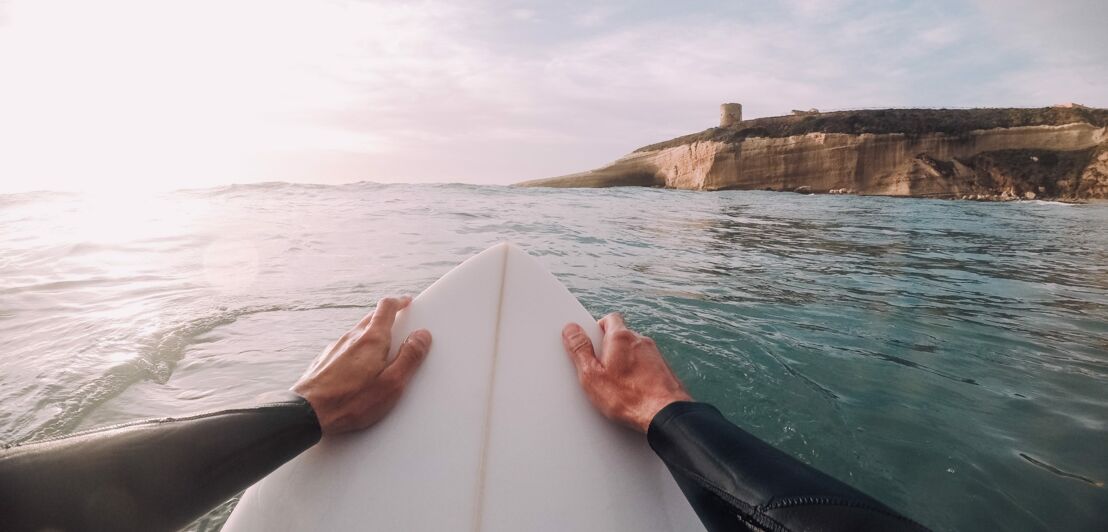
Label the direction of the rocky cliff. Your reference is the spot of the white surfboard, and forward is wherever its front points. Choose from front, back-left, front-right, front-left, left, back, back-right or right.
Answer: front-right

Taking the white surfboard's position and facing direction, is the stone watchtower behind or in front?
in front

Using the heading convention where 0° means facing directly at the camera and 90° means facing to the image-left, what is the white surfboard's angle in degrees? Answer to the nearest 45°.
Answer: approximately 180°
